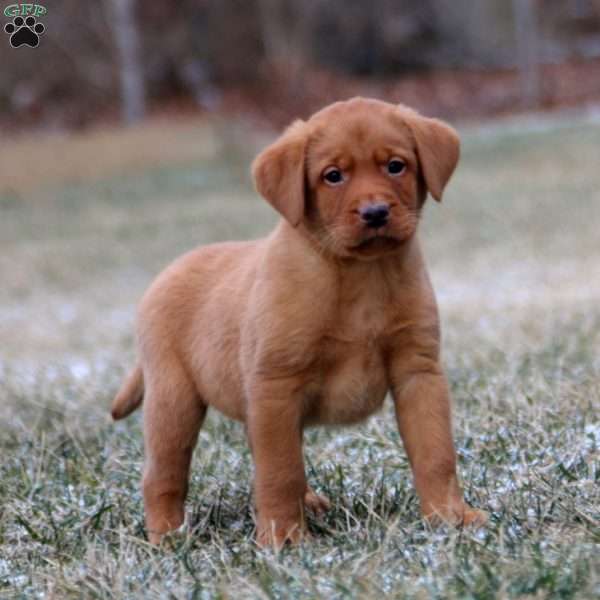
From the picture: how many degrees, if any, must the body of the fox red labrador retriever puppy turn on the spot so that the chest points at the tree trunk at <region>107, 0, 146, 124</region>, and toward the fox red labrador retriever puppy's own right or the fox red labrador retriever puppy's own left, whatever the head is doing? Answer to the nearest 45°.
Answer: approximately 135° to the fox red labrador retriever puppy's own left

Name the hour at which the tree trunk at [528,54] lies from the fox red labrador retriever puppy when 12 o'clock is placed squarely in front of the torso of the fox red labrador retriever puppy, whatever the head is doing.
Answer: The tree trunk is roughly at 8 o'clock from the fox red labrador retriever puppy.

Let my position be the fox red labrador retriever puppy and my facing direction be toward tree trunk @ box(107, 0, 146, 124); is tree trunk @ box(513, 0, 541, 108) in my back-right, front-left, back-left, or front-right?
front-right

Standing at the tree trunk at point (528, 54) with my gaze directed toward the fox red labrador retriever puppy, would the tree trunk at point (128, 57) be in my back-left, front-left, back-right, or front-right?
front-right

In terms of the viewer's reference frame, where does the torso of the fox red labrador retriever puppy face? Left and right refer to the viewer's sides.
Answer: facing the viewer and to the right of the viewer
